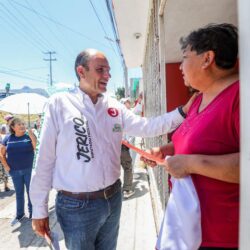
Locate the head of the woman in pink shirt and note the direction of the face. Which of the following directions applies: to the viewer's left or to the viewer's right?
to the viewer's left

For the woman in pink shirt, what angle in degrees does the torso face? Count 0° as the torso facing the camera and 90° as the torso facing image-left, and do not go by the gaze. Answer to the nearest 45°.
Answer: approximately 45°

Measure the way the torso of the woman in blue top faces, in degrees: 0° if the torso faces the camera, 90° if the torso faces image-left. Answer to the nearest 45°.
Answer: approximately 0°

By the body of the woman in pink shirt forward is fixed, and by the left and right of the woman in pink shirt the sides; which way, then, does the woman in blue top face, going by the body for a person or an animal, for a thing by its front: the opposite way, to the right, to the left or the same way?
to the left

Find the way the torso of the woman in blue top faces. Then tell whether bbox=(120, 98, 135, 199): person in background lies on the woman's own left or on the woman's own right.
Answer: on the woman's own left

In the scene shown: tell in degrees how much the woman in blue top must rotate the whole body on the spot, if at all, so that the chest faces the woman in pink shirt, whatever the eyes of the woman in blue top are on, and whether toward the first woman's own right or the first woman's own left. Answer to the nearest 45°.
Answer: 0° — they already face them

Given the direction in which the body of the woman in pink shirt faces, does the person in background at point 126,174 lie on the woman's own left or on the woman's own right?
on the woman's own right

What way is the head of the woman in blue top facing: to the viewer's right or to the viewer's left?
to the viewer's right

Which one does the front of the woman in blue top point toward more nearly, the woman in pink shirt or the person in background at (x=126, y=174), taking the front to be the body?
the woman in pink shirt

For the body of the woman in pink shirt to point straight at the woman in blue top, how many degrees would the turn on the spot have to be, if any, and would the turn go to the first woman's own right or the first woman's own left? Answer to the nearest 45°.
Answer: approximately 90° to the first woman's own right
